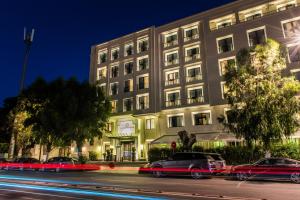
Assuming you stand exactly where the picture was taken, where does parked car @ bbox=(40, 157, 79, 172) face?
facing to the left of the viewer

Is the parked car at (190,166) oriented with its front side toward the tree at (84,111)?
yes

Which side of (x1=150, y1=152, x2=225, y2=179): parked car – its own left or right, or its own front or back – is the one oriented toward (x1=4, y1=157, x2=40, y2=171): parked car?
front

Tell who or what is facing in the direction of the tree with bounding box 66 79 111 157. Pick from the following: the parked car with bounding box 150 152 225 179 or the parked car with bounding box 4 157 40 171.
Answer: the parked car with bounding box 150 152 225 179

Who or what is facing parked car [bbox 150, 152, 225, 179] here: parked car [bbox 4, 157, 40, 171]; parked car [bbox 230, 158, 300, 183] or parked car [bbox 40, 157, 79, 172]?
parked car [bbox 230, 158, 300, 183]

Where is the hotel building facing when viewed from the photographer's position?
facing the viewer and to the left of the viewer

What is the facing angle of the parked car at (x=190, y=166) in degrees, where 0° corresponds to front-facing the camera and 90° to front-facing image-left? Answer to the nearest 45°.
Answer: approximately 135°

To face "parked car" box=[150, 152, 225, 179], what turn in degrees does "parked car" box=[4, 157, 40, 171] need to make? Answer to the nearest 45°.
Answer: approximately 135° to its left

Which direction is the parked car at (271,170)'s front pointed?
to the viewer's left

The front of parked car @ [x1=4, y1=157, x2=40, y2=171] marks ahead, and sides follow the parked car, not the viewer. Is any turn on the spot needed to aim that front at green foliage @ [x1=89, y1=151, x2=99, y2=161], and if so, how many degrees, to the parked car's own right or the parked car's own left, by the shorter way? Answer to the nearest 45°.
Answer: approximately 135° to the parked car's own right

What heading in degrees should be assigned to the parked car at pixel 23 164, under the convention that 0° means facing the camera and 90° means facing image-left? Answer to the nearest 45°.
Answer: approximately 90°
